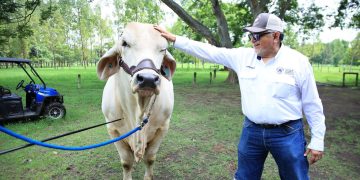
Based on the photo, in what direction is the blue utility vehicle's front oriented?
to the viewer's right

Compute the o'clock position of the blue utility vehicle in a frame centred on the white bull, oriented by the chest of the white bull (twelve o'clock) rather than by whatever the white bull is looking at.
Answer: The blue utility vehicle is roughly at 5 o'clock from the white bull.

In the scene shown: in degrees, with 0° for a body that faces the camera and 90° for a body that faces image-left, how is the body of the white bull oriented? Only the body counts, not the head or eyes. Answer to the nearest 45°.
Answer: approximately 0°

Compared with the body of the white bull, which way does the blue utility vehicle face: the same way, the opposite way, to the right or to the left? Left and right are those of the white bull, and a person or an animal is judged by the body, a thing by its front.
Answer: to the left

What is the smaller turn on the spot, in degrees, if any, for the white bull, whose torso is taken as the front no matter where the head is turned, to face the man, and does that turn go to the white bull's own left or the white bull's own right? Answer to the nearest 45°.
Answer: approximately 45° to the white bull's own left

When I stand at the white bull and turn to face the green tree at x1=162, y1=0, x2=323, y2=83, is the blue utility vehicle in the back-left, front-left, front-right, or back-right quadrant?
front-left

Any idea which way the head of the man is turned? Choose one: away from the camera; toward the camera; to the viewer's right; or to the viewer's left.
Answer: to the viewer's left

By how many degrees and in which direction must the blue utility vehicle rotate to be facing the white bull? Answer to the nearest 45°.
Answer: approximately 90° to its right

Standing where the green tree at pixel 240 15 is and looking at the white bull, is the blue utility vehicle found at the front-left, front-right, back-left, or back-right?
front-right

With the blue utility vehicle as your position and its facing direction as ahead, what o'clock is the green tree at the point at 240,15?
The green tree is roughly at 11 o'clock from the blue utility vehicle.

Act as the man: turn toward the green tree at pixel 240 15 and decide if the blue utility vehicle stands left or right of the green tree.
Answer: left
